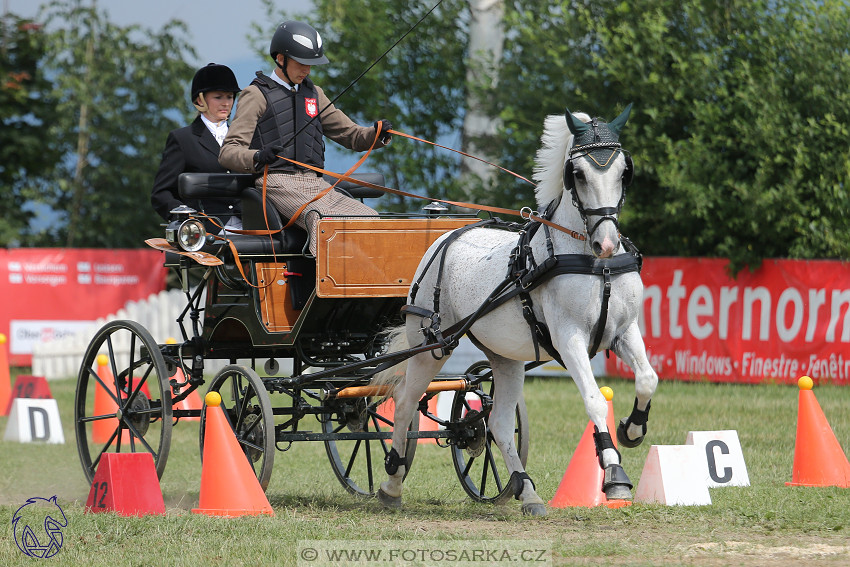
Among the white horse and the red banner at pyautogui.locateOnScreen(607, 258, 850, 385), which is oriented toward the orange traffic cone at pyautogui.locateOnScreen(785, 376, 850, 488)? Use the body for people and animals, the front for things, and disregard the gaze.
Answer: the red banner

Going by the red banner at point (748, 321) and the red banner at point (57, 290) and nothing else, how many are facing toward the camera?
2

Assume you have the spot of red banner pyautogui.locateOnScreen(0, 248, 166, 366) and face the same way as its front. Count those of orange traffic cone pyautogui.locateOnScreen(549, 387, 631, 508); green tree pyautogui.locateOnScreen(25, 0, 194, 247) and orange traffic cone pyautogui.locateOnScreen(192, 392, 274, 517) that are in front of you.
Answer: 2

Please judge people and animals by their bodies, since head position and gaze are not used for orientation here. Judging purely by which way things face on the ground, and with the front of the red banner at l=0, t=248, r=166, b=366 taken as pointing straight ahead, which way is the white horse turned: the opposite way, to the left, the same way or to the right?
the same way

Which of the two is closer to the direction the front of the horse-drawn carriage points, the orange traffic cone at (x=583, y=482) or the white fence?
the orange traffic cone

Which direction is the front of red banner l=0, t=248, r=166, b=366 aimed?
toward the camera

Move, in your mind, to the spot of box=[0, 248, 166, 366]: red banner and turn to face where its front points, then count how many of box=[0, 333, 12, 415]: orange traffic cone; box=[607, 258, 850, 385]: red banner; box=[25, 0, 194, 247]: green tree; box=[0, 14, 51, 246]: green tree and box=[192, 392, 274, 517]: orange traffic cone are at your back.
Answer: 2

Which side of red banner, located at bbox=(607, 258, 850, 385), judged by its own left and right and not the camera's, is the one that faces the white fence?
right

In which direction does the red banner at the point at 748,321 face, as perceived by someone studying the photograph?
facing the viewer

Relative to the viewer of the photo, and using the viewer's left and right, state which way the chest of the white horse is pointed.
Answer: facing the viewer and to the right of the viewer

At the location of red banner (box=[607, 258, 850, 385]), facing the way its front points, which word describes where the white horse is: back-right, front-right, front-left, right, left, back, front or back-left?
front

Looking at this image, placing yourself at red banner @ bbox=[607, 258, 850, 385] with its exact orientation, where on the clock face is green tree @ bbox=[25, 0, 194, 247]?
The green tree is roughly at 4 o'clock from the red banner.

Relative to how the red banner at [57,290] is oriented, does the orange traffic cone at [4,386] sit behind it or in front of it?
in front
